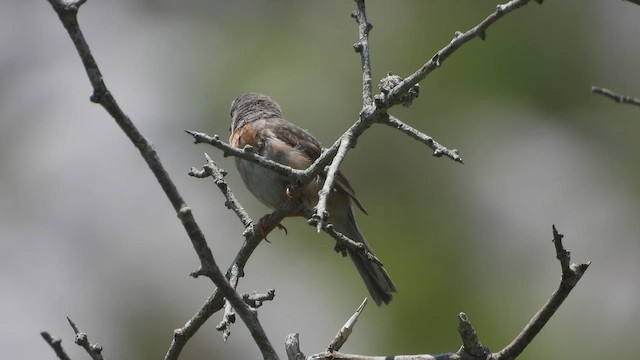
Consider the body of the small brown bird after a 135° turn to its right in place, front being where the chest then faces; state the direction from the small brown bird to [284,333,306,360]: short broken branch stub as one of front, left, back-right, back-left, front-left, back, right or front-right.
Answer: back-right

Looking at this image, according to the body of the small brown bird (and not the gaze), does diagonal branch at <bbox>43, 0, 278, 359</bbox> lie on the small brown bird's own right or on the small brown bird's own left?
on the small brown bird's own left

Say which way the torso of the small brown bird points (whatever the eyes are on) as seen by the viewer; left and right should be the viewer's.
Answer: facing to the left of the viewer

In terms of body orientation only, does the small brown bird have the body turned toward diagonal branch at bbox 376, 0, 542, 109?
no

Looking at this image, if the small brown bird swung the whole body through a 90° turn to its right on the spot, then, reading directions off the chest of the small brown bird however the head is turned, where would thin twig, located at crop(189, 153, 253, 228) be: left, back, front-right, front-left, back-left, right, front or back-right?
back
